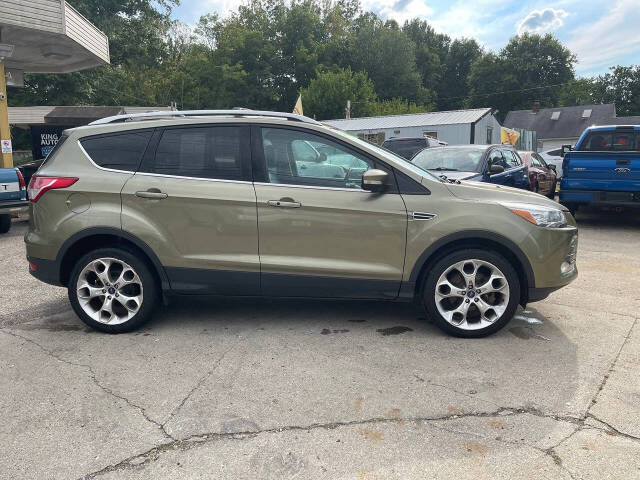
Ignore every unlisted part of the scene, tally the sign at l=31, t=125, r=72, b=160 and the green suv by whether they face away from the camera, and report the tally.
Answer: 0

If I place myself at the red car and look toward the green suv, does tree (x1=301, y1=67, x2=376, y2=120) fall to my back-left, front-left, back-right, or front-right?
back-right

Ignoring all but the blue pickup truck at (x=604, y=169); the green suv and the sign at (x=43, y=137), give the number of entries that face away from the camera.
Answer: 1

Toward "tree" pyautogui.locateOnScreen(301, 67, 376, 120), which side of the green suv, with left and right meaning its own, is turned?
left

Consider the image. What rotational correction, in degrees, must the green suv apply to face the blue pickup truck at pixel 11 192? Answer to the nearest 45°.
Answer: approximately 135° to its left

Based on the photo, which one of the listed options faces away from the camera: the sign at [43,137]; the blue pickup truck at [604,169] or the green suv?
the blue pickup truck

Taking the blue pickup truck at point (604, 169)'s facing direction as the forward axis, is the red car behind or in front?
in front

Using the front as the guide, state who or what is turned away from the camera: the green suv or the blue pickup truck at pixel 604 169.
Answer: the blue pickup truck

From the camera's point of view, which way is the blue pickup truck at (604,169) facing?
away from the camera

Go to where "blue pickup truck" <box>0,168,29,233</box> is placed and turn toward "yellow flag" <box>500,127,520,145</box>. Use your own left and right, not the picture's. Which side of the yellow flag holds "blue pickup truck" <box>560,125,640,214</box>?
right

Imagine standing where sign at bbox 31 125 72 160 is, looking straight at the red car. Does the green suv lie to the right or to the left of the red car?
right

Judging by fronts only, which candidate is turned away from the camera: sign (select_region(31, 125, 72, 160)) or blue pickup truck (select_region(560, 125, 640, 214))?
the blue pickup truck

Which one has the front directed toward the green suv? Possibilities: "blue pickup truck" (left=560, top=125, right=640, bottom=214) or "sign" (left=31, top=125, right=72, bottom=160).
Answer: the sign

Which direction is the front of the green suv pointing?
to the viewer's right
